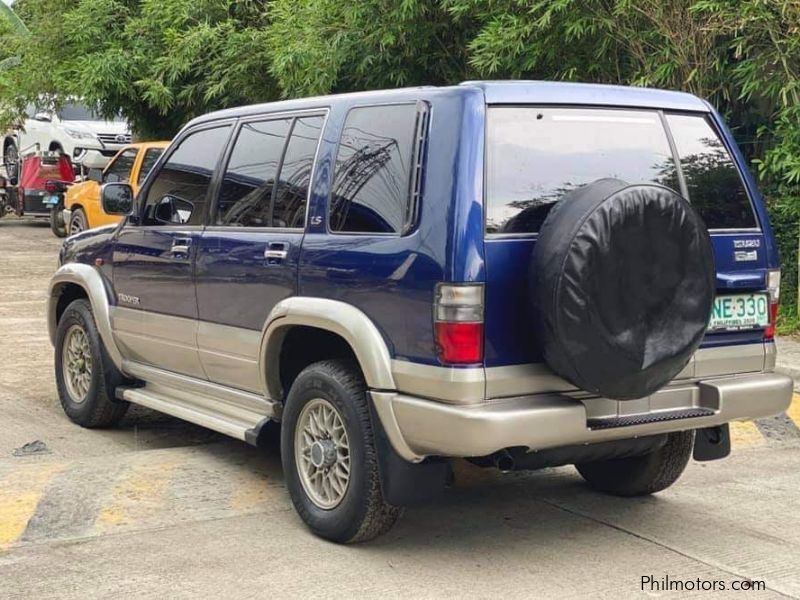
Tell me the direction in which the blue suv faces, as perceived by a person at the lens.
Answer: facing away from the viewer and to the left of the viewer

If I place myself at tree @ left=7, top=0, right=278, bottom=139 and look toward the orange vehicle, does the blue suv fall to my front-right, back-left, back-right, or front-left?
front-left

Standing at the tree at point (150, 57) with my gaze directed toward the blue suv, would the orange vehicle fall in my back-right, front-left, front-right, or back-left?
front-right

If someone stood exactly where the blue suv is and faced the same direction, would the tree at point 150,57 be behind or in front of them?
in front

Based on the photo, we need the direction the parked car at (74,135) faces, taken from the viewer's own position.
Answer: facing the viewer and to the right of the viewer

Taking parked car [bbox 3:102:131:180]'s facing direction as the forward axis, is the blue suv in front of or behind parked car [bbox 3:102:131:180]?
in front

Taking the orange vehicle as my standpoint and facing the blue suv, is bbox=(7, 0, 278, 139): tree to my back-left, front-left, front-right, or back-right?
back-left

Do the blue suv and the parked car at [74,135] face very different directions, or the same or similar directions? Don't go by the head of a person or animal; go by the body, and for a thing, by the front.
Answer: very different directions

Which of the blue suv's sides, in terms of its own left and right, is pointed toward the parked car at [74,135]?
front
